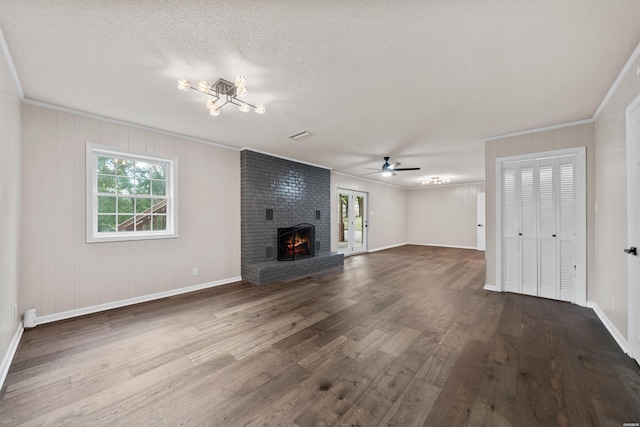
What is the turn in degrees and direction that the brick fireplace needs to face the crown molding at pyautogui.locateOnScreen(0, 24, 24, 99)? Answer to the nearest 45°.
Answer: approximately 90° to its right

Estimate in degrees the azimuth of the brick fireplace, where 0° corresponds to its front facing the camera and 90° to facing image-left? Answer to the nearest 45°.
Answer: approximately 315°

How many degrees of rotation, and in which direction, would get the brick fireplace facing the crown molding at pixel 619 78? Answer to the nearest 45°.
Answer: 0° — it already faces it

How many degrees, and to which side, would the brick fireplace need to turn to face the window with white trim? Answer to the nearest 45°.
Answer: approximately 90° to its right

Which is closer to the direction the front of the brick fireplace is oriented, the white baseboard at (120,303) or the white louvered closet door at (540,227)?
the white louvered closet door

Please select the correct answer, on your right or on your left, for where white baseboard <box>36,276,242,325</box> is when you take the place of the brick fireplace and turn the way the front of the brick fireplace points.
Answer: on your right

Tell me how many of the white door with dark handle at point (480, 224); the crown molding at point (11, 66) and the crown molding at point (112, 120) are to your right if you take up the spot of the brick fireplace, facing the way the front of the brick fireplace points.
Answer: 2

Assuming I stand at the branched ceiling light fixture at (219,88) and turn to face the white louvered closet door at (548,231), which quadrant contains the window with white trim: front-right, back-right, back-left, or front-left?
back-left
